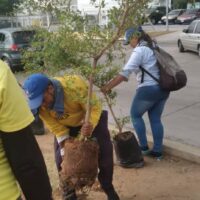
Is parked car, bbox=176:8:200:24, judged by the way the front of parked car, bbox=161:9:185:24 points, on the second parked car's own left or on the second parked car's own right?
on the second parked car's own left

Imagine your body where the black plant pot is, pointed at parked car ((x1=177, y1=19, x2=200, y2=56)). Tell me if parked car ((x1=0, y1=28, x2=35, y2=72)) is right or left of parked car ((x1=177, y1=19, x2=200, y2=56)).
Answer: left

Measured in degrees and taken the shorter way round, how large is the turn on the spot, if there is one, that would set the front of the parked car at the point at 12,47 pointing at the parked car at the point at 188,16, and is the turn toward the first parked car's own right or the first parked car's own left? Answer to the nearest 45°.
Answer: approximately 90° to the first parked car's own right

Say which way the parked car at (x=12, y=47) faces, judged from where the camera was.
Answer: facing away from the viewer and to the left of the viewer

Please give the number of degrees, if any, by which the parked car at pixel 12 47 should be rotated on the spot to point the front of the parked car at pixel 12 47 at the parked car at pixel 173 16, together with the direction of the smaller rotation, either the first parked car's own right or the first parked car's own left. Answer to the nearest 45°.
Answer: approximately 90° to the first parked car's own right
